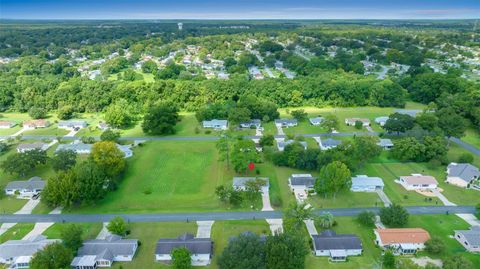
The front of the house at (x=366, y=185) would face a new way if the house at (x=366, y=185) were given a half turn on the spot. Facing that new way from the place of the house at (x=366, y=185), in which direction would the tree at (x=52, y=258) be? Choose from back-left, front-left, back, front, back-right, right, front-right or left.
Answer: back-left

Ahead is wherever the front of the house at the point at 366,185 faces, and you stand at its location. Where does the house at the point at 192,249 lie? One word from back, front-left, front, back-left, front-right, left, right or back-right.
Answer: front-right

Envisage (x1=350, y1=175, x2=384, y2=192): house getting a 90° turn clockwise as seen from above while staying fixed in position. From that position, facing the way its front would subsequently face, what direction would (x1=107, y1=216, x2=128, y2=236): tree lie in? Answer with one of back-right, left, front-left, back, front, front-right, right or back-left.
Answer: front-left

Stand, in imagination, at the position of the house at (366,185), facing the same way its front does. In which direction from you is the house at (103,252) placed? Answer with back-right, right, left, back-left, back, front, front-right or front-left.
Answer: front-right

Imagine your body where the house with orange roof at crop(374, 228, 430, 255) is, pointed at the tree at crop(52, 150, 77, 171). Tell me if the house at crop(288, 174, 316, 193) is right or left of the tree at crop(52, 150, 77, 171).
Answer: right

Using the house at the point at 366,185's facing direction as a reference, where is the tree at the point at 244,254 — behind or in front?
in front

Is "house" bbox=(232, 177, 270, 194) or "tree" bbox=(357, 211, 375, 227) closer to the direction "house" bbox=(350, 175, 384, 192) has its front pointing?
the tree

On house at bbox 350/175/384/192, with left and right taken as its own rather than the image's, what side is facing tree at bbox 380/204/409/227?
front

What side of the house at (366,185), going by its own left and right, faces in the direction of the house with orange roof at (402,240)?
front

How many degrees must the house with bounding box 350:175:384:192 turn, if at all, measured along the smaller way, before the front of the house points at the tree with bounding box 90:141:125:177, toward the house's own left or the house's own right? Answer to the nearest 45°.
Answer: approximately 90° to the house's own right

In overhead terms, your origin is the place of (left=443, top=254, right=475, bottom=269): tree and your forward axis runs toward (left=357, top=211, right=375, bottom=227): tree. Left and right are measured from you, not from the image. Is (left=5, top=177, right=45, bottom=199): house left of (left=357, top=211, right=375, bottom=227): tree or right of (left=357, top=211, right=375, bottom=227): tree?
left

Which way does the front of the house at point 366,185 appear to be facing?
toward the camera

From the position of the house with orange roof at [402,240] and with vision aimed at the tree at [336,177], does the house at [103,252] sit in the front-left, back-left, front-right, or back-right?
front-left

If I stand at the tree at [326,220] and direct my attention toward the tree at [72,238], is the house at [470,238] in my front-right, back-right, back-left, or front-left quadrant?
back-left

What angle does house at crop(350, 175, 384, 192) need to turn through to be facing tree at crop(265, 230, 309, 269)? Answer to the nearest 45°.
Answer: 0° — it already faces it

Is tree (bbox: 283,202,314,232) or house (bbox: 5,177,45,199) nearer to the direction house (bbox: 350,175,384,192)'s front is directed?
the tree

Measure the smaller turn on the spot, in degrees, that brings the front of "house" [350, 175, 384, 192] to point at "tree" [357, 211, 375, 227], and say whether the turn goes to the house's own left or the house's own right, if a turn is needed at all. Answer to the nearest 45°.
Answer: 0° — it already faces it

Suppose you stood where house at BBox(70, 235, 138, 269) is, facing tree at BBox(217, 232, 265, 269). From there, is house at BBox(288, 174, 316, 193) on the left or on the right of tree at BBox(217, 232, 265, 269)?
left

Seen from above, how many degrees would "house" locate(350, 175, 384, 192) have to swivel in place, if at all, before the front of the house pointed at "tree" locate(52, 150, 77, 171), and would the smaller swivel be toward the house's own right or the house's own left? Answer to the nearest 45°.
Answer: approximately 90° to the house's own right

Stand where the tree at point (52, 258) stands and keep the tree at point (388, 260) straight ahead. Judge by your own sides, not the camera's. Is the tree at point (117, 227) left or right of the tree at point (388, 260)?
left
